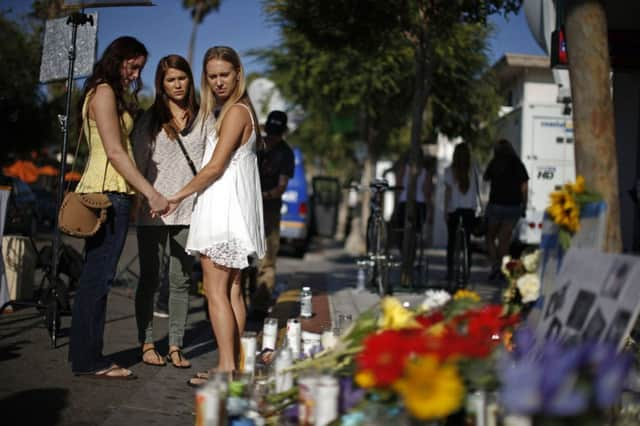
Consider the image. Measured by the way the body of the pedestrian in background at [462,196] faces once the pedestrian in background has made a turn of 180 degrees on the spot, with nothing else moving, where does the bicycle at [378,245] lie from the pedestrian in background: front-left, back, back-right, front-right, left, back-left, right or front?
front-right

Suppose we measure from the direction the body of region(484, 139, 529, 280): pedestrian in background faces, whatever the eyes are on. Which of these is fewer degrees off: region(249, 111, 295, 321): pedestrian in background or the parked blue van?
the parked blue van

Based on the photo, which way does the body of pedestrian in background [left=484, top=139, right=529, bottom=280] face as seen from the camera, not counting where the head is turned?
away from the camera

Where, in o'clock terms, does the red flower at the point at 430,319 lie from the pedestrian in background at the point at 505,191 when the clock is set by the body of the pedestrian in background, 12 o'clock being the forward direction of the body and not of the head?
The red flower is roughly at 6 o'clock from the pedestrian in background.

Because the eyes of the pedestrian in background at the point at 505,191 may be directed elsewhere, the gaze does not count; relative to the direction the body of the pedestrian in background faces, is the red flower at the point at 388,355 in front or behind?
behind

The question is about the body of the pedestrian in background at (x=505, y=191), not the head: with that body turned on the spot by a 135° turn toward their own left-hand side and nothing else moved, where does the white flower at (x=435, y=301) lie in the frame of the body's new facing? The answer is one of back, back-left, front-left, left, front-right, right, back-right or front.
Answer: front-left

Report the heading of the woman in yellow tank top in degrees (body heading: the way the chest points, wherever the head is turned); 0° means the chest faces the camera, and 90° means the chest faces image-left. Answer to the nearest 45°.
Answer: approximately 270°

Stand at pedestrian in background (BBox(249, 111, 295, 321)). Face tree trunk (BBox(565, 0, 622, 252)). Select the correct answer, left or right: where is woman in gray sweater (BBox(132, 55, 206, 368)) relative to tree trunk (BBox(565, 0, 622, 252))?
right

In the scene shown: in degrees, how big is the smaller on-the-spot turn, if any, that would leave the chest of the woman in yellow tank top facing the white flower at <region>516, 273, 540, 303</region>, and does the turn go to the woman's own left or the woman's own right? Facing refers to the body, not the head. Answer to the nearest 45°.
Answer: approximately 45° to the woman's own right

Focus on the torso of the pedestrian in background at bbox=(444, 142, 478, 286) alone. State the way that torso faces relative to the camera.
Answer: away from the camera
